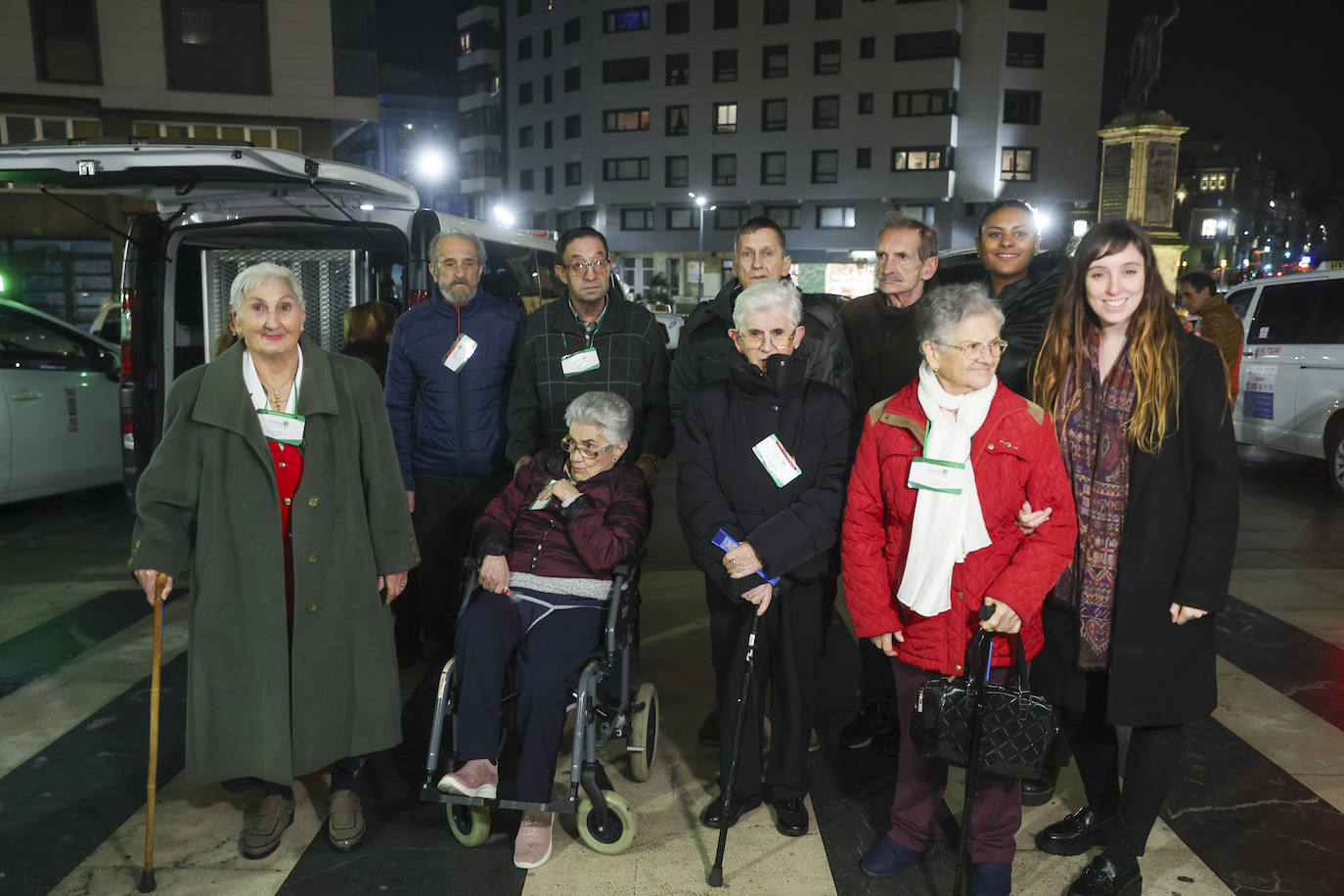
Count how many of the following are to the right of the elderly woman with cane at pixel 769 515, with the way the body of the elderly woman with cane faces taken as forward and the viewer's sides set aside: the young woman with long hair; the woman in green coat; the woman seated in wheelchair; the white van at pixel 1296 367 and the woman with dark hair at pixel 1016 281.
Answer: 2

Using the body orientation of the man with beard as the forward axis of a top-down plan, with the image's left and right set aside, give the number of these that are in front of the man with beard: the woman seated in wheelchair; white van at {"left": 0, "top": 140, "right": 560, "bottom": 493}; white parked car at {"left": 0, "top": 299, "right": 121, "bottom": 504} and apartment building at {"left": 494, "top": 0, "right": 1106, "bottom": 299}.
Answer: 1

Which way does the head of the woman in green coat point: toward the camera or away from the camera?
toward the camera

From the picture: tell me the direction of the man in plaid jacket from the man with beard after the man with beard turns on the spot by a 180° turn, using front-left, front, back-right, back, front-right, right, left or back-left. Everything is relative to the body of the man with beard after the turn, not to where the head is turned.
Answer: back-right

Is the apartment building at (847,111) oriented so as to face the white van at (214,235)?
yes

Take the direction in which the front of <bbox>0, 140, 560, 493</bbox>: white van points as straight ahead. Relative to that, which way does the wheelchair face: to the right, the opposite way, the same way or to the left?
the opposite way

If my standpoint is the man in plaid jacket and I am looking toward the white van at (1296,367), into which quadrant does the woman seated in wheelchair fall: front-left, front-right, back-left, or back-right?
back-right

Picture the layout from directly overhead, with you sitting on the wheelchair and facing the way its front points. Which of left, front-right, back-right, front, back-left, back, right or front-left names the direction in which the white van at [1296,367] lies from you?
back

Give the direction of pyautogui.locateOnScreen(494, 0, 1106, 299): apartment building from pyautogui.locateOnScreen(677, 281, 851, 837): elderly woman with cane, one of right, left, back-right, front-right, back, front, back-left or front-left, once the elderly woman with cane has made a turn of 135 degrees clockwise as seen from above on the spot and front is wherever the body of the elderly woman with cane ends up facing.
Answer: front-right

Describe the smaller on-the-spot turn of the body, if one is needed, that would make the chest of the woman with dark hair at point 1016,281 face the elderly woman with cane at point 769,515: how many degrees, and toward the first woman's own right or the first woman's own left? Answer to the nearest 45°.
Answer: approximately 45° to the first woman's own right

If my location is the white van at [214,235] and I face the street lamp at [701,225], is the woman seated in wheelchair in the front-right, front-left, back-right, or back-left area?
back-right

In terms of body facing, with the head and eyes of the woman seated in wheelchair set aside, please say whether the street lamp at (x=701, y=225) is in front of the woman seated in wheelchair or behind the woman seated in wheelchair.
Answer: behind

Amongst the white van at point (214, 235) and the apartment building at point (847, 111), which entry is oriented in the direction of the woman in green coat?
the apartment building

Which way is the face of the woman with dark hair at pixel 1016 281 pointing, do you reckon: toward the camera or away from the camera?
toward the camera

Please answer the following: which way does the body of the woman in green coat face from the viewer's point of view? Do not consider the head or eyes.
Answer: toward the camera
